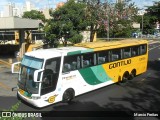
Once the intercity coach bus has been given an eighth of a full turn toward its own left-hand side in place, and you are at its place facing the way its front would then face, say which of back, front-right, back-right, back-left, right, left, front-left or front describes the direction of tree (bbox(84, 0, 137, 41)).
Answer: back

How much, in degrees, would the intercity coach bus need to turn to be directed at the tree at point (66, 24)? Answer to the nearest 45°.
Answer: approximately 135° to its right

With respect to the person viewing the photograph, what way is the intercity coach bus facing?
facing the viewer and to the left of the viewer
